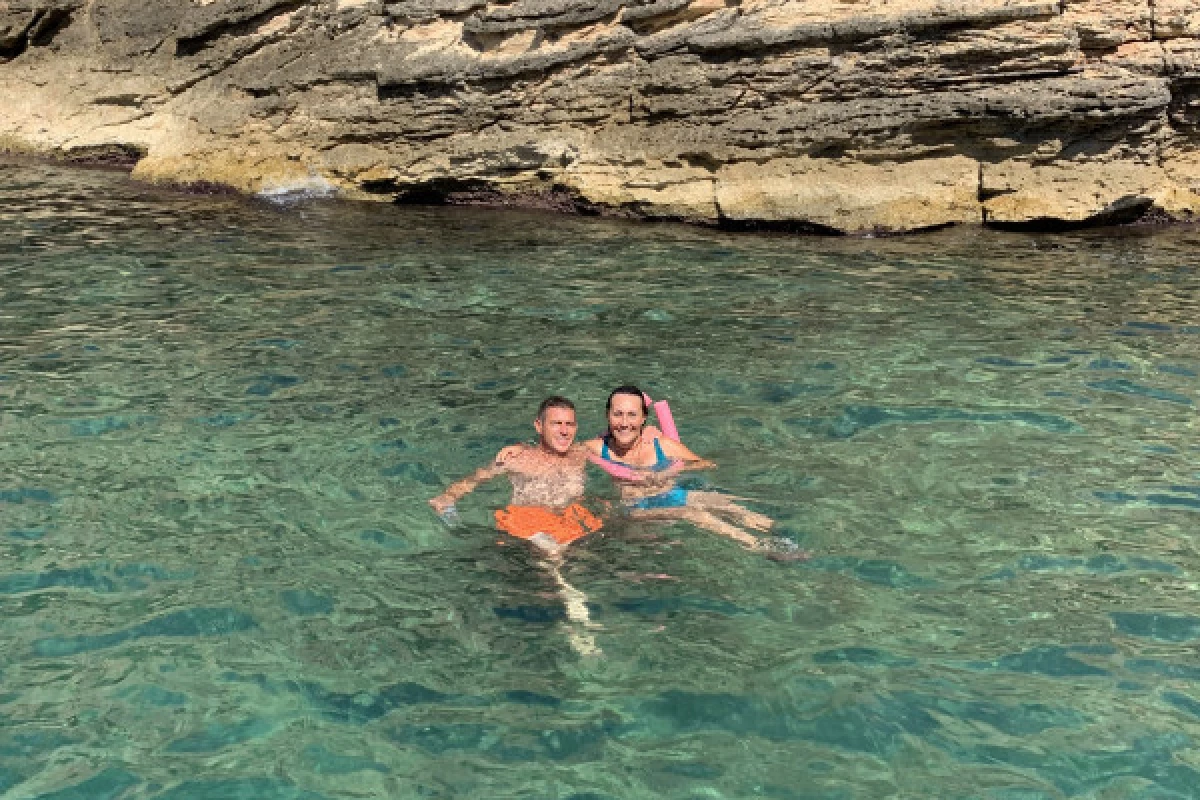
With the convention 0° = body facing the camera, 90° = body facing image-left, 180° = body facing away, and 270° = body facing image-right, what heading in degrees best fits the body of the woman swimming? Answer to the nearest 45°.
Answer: approximately 0°
